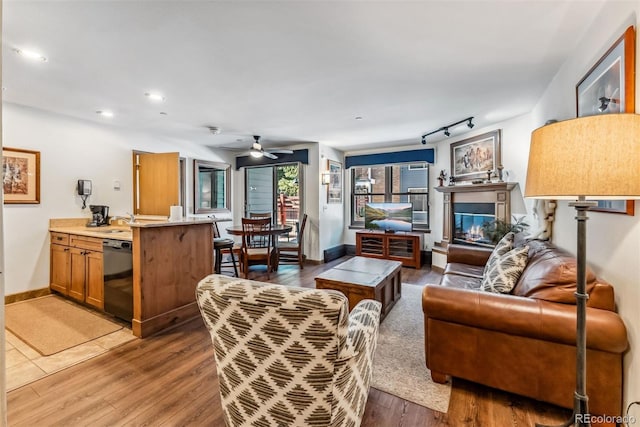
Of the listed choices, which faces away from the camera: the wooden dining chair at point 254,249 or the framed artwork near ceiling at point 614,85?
the wooden dining chair

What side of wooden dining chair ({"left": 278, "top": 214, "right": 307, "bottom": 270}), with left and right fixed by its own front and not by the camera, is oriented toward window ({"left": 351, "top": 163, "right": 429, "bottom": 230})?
back

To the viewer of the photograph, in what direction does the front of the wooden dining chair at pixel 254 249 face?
facing away from the viewer

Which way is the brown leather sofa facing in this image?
to the viewer's left

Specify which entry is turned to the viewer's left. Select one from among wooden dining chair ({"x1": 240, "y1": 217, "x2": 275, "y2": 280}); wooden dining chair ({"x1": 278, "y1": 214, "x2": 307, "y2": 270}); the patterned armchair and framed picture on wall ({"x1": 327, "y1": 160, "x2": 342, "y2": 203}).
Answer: wooden dining chair ({"x1": 278, "y1": 214, "x2": 307, "y2": 270})

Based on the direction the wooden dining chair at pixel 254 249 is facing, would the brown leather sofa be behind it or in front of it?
behind

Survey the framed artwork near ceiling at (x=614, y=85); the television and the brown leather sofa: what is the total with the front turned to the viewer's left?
2

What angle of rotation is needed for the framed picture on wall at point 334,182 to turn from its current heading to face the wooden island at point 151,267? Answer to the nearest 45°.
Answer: approximately 90° to its right

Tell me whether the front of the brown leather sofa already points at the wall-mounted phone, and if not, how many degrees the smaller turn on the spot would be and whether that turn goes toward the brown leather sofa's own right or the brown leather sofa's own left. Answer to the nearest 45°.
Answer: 0° — it already faces it
